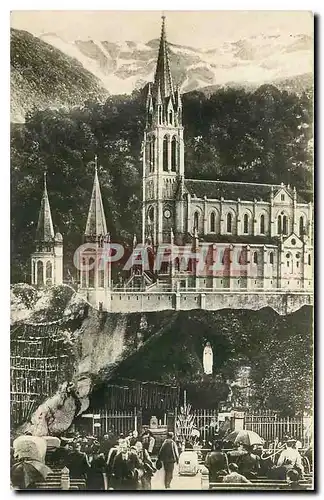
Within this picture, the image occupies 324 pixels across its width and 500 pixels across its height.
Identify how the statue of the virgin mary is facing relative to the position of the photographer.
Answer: facing the viewer

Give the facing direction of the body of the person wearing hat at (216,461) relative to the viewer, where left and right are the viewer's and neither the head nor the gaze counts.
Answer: facing away from the viewer

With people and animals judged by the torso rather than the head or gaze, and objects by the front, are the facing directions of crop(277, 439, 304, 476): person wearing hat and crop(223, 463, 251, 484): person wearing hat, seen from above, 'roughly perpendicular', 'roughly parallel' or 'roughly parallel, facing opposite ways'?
roughly parallel

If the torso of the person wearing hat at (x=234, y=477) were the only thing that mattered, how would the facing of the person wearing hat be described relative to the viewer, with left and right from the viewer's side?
facing away from the viewer

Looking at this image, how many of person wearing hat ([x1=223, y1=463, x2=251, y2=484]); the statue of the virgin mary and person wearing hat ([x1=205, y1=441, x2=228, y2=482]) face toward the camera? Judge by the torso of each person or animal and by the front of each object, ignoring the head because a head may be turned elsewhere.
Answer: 1

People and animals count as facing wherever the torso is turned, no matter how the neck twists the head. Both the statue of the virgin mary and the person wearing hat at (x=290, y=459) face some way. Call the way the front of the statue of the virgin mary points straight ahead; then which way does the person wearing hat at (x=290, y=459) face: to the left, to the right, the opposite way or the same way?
the opposite way

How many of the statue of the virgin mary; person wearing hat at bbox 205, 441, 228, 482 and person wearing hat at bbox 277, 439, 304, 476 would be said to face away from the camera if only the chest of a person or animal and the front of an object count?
2

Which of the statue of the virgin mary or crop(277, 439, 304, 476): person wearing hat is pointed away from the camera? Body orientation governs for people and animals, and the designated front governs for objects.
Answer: the person wearing hat

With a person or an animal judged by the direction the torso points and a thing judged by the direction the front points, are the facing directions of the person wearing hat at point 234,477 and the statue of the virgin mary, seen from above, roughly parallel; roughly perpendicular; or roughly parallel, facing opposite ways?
roughly parallel, facing opposite ways

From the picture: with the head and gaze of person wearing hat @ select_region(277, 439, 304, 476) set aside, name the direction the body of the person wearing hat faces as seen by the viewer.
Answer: away from the camera

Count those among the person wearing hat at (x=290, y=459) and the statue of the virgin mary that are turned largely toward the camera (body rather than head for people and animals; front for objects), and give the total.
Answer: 1
